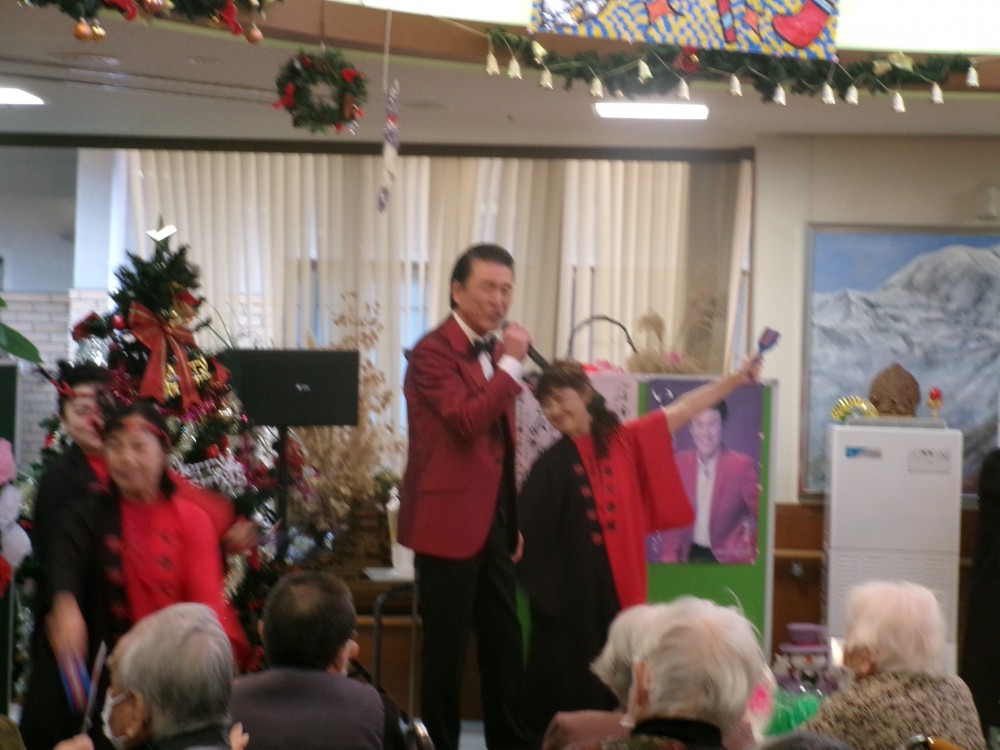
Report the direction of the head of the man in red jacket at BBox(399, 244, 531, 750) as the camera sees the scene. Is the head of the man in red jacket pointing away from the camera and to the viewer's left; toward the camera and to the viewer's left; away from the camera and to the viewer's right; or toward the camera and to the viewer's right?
toward the camera and to the viewer's right

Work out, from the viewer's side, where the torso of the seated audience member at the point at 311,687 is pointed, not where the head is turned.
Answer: away from the camera

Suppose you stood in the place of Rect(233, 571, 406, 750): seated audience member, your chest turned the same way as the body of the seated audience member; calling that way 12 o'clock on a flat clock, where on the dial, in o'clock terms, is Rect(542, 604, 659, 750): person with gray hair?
The person with gray hair is roughly at 3 o'clock from the seated audience member.

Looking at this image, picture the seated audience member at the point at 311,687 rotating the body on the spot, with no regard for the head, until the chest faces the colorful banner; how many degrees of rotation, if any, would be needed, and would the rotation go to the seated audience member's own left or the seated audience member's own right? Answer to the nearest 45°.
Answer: approximately 45° to the seated audience member's own right

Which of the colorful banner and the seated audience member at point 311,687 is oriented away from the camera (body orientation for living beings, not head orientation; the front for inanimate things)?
the seated audience member

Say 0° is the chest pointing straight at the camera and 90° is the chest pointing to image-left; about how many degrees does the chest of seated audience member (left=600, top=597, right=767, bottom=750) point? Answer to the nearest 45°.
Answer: approximately 135°

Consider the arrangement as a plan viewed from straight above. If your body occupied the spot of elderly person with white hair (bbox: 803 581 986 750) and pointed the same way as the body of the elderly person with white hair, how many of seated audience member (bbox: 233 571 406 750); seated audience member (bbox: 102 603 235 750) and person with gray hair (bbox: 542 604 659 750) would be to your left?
3

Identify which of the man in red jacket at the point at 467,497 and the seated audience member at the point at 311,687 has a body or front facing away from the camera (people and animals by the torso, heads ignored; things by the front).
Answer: the seated audience member

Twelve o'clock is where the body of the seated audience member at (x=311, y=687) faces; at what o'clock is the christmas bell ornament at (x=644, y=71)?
The christmas bell ornament is roughly at 1 o'clock from the seated audience member.

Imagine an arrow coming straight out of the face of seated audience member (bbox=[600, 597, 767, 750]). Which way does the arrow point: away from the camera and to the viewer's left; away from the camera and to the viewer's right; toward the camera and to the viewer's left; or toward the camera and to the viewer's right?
away from the camera and to the viewer's left
